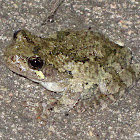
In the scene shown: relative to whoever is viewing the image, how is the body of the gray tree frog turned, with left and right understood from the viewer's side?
facing to the left of the viewer
